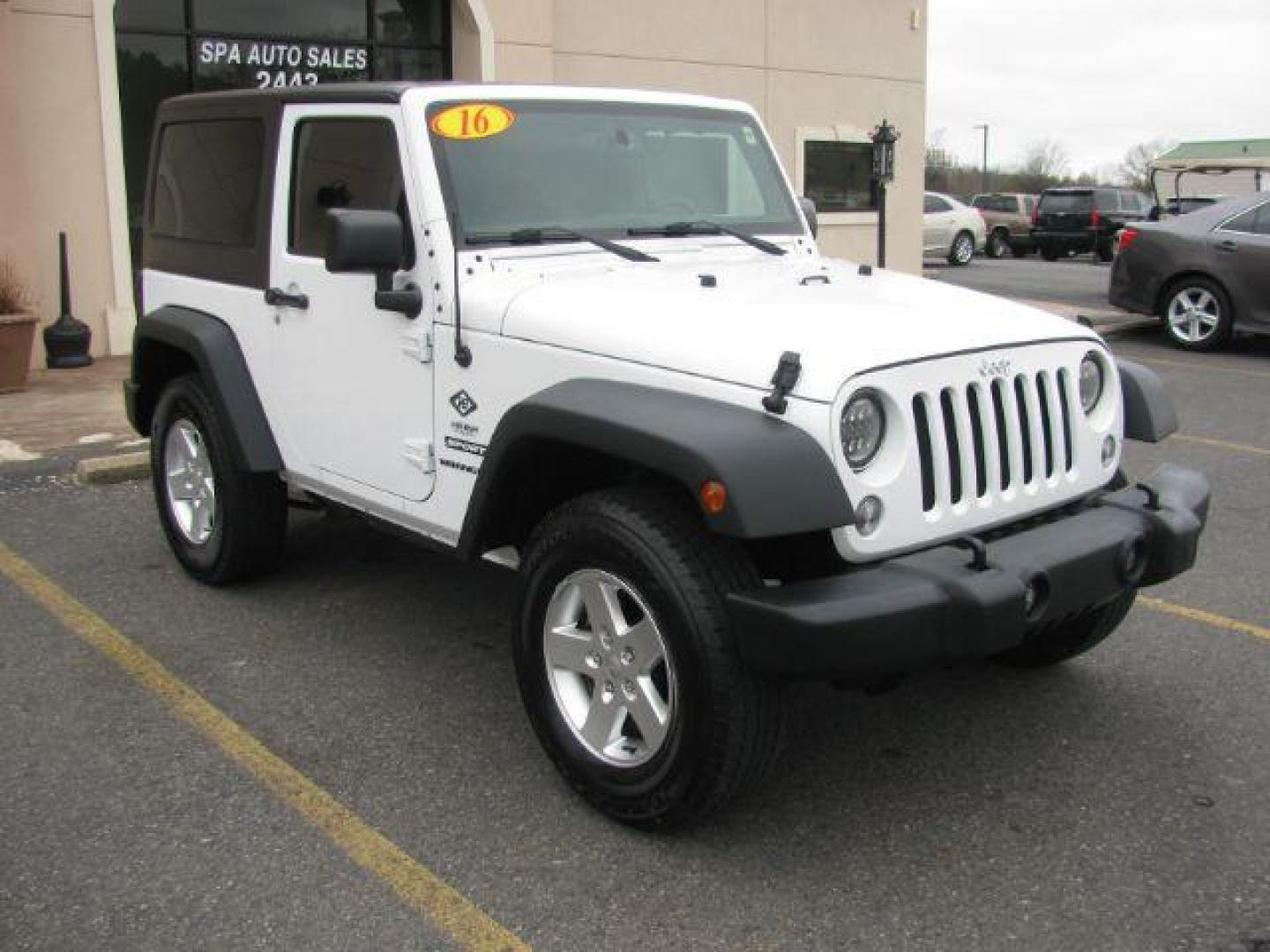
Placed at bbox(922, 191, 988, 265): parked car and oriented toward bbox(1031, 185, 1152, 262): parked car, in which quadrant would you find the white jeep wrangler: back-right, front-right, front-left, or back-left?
back-right

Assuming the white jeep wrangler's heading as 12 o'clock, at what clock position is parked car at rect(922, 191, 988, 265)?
The parked car is roughly at 8 o'clock from the white jeep wrangler.

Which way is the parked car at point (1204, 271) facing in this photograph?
to the viewer's right

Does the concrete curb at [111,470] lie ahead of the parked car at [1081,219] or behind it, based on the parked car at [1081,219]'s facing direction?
behind

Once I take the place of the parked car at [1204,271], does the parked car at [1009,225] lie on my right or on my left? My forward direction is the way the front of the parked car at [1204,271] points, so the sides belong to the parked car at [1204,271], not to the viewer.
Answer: on my left

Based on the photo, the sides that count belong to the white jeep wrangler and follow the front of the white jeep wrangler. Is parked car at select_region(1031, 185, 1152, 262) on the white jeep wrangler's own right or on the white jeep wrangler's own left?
on the white jeep wrangler's own left

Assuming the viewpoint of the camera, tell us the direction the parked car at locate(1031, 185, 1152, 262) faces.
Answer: facing away from the viewer and to the right of the viewer

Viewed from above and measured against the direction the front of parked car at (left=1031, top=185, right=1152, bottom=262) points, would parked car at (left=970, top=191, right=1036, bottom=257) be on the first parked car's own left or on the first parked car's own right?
on the first parked car's own left

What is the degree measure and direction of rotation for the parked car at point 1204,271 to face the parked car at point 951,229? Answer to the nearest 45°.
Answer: approximately 90° to its left

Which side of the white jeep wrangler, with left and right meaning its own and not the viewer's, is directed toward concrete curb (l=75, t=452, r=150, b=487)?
back

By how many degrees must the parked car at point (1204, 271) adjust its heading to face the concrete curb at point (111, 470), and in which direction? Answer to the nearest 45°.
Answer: approximately 135° to its right
